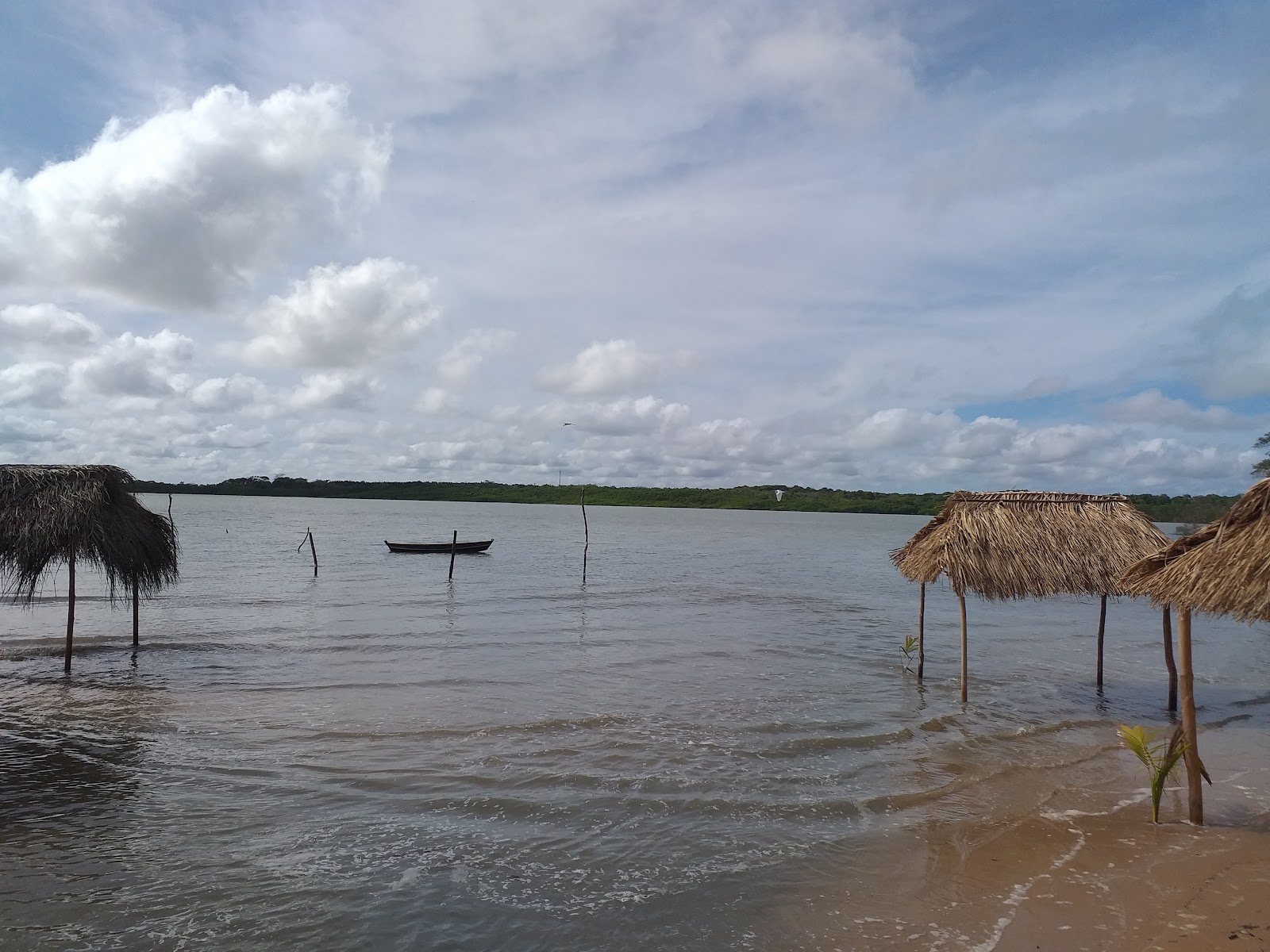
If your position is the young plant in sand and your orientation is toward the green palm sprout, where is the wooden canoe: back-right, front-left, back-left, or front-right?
front-left

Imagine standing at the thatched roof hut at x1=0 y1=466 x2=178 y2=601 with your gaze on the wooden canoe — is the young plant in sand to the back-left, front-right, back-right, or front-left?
back-right

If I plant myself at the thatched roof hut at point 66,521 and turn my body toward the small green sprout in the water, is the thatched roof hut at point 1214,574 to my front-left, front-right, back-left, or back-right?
front-right
